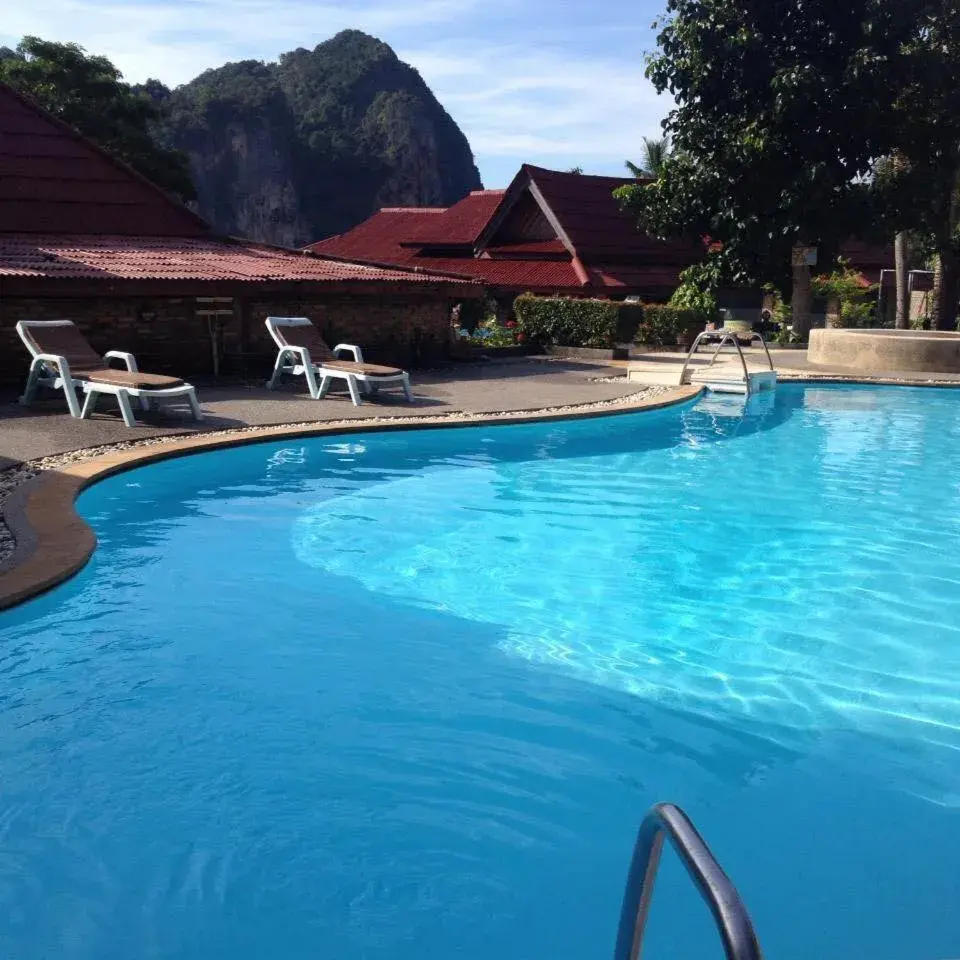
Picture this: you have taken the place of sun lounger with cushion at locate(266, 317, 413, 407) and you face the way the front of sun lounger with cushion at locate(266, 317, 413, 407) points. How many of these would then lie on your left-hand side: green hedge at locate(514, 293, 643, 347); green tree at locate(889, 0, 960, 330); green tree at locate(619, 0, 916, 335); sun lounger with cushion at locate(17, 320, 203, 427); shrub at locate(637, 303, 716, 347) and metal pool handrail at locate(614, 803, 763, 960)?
4

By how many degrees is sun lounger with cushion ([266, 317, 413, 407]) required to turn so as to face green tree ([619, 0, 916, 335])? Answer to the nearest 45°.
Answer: approximately 90° to its left

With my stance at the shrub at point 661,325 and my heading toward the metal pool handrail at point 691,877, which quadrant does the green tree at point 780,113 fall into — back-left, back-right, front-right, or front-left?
back-left

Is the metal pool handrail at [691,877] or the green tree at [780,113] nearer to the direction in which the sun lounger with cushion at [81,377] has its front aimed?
the metal pool handrail

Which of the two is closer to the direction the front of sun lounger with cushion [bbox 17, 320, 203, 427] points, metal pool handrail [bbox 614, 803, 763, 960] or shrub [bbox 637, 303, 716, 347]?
the metal pool handrail

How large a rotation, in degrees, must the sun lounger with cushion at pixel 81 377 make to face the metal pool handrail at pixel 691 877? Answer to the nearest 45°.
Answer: approximately 45° to its right

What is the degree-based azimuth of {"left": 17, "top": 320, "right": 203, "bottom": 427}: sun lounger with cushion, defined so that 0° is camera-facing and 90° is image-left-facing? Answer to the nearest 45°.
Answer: approximately 315°

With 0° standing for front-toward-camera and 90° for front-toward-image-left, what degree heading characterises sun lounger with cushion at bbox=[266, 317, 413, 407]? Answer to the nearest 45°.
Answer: approximately 315°

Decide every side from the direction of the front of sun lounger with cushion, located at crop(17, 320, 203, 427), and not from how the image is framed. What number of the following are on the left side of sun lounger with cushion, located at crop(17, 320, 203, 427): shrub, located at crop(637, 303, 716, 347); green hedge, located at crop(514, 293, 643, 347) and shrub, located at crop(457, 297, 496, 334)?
3

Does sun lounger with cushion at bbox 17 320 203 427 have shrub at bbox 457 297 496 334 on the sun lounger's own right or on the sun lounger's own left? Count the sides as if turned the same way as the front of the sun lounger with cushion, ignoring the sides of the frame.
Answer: on the sun lounger's own left

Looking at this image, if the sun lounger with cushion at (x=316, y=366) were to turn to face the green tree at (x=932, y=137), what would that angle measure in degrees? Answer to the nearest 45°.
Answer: approximately 90° to its left
